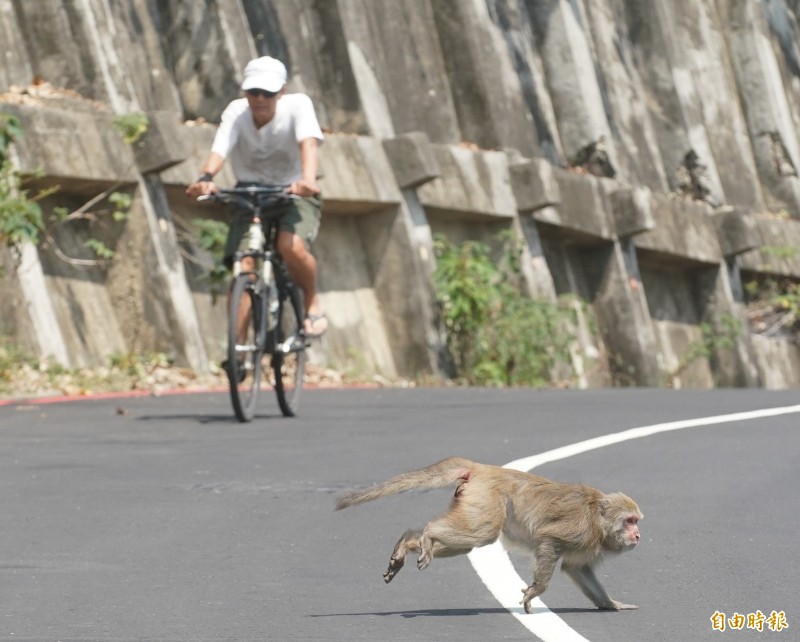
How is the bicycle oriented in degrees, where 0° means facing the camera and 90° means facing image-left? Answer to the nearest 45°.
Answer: approximately 0°

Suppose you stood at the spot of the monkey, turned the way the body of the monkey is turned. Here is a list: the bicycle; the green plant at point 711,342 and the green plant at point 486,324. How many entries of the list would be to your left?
3

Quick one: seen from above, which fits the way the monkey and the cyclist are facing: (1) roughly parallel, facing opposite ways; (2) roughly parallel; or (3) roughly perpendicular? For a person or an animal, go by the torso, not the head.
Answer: roughly perpendicular

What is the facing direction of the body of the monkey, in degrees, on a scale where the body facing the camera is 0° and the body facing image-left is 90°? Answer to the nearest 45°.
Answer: approximately 270°

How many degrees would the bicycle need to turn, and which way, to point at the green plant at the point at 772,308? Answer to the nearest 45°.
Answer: approximately 135° to its left

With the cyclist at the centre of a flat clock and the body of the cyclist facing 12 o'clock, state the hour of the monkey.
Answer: The monkey is roughly at 12 o'clock from the cyclist.

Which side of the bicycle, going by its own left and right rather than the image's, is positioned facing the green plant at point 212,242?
back

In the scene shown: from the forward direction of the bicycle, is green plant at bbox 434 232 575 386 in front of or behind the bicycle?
behind

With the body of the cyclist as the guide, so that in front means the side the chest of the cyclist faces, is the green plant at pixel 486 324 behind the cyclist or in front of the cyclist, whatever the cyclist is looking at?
behind
